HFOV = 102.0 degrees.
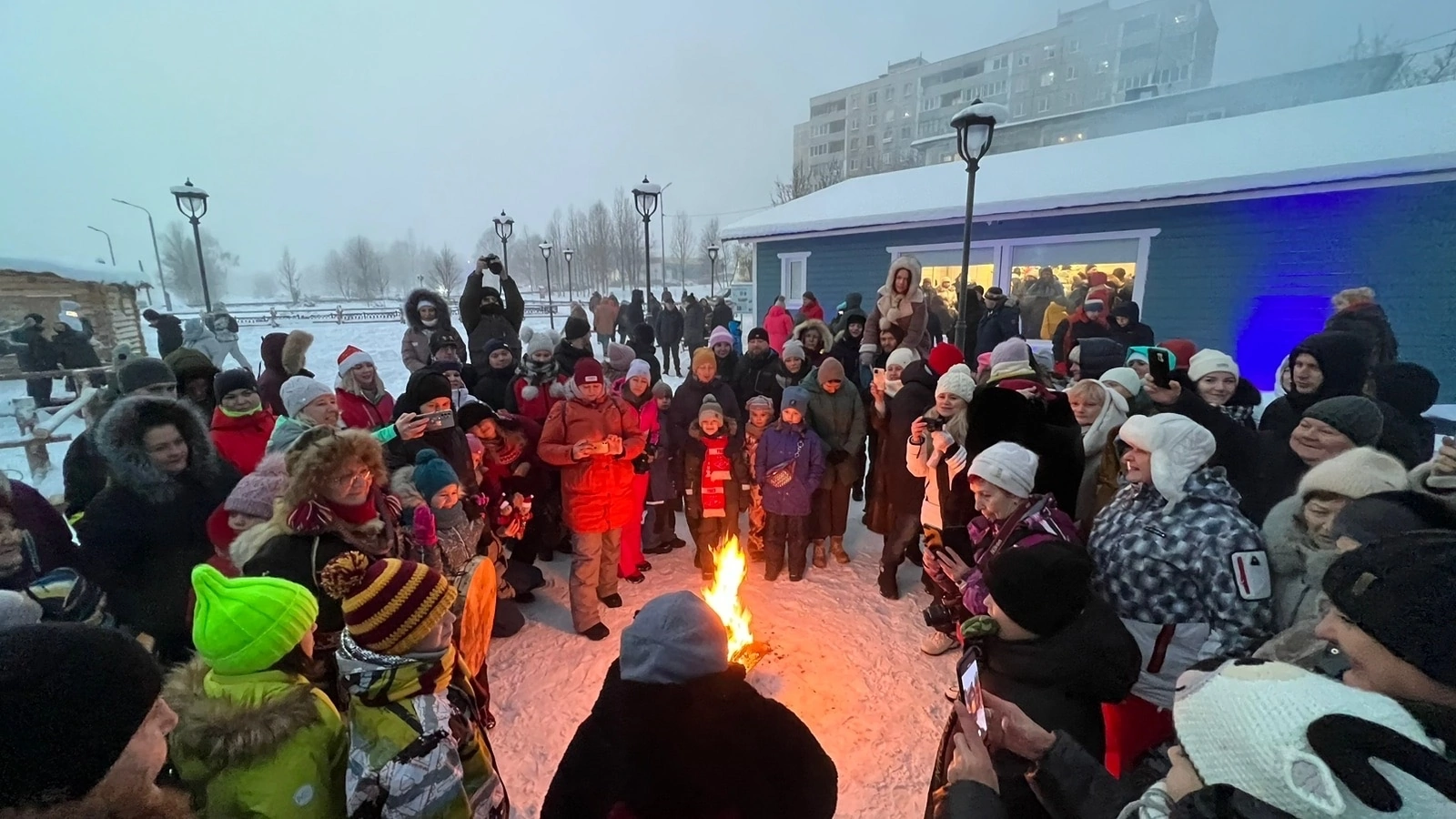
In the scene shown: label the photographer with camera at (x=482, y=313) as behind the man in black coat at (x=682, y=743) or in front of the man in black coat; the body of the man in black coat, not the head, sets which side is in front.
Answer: in front

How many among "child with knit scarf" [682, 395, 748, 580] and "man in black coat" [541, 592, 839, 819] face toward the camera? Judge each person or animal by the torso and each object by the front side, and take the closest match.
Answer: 1

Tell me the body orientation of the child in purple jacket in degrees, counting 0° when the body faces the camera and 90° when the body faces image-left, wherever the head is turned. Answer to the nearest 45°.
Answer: approximately 0°

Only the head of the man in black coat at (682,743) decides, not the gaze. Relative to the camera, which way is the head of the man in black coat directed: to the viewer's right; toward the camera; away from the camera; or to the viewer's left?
away from the camera

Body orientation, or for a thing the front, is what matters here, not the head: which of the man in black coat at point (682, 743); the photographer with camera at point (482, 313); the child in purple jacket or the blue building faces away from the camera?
the man in black coat

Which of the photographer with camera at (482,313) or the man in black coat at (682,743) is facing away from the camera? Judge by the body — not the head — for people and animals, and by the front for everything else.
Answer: the man in black coat

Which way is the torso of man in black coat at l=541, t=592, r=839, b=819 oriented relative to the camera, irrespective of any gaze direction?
away from the camera

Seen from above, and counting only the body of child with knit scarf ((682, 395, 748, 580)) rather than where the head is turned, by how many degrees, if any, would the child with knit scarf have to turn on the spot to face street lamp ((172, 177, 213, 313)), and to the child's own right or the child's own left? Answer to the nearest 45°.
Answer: approximately 135° to the child's own right

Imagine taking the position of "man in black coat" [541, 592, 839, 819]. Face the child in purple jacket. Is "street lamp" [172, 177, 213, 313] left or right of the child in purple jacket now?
left

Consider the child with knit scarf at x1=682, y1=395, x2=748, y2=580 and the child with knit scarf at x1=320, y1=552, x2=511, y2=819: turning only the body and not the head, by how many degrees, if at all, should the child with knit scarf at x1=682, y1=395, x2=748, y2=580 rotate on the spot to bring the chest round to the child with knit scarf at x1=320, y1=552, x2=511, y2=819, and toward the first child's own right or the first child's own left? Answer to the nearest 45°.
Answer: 0° — they already face them

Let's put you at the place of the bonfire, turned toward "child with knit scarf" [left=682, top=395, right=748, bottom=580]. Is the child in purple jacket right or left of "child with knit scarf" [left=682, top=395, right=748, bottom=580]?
right

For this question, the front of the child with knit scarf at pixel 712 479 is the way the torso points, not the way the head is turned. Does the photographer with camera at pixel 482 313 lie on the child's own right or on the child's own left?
on the child's own right

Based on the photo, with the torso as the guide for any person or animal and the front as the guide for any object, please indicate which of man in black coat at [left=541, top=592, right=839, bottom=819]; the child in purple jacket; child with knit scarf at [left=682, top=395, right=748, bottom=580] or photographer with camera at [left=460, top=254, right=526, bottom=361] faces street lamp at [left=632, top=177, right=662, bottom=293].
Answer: the man in black coat

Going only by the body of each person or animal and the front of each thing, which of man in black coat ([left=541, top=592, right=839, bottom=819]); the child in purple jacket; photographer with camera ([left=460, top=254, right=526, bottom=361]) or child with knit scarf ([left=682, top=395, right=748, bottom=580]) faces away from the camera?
the man in black coat

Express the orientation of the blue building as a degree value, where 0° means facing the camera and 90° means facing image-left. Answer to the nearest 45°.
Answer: approximately 45°
